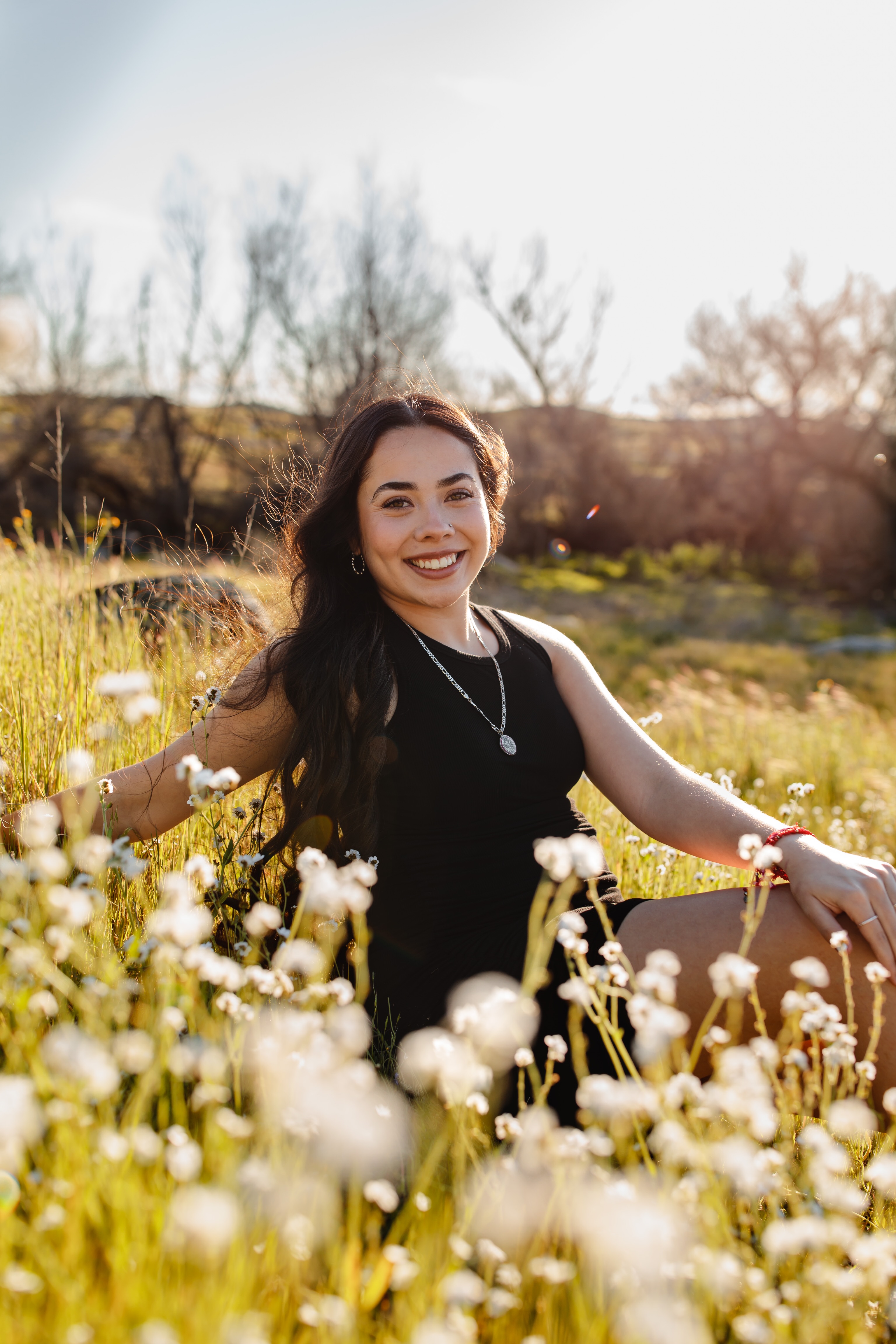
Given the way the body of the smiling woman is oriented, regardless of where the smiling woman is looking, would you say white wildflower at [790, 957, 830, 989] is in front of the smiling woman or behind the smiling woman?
in front

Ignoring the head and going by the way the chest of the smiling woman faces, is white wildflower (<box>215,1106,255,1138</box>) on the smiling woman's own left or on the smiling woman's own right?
on the smiling woman's own right

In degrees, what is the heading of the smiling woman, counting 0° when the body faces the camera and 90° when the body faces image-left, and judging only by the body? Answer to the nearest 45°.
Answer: approximately 315°

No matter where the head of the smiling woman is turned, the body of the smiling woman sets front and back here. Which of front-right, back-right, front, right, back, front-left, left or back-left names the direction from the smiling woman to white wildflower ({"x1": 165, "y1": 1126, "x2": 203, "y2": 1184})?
front-right

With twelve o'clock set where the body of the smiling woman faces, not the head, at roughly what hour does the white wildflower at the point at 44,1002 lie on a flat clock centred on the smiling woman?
The white wildflower is roughly at 2 o'clock from the smiling woman.

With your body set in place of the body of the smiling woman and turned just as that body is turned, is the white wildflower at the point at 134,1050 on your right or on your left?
on your right

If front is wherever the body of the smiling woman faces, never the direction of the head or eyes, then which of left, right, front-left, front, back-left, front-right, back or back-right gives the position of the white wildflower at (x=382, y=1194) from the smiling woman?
front-right

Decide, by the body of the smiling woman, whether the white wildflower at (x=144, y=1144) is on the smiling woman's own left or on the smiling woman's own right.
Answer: on the smiling woman's own right

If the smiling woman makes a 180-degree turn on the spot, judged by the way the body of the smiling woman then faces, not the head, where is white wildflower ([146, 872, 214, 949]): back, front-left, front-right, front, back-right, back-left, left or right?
back-left

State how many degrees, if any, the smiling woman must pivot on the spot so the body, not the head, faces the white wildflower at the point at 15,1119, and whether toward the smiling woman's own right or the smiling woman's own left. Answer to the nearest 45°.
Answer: approximately 45° to the smiling woman's own right

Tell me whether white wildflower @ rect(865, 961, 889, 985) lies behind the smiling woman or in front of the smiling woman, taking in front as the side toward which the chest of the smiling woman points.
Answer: in front

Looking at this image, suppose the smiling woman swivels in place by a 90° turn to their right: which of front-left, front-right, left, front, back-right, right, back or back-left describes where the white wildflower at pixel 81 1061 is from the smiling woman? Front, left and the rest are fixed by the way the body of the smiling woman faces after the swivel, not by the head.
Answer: front-left

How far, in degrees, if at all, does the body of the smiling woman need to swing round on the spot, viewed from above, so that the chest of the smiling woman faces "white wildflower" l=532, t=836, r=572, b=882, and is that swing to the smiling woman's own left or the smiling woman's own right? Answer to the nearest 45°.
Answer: approximately 45° to the smiling woman's own right
